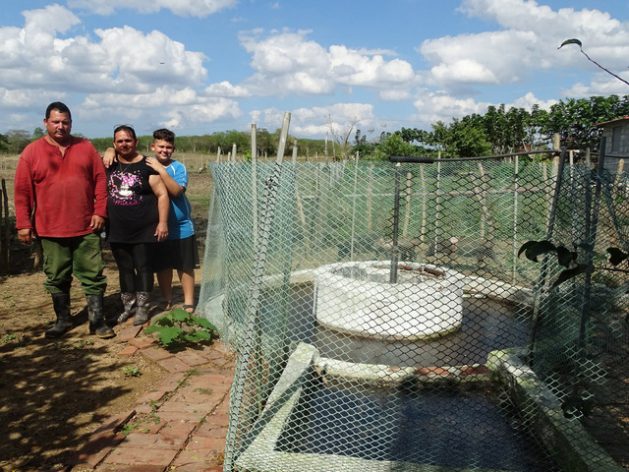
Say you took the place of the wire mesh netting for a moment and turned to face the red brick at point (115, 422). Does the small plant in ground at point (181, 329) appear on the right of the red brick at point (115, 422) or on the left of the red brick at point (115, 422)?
right

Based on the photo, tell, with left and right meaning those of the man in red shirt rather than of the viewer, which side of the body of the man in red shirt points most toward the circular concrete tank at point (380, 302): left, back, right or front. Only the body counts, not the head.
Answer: left

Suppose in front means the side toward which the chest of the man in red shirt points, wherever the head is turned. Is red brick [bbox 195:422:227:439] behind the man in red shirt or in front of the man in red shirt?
in front

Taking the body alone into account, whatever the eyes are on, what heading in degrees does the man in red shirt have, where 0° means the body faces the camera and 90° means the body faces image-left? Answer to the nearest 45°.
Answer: approximately 0°

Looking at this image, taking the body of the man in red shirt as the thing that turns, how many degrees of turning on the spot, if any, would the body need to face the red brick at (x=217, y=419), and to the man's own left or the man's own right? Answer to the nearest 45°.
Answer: approximately 45° to the man's own left

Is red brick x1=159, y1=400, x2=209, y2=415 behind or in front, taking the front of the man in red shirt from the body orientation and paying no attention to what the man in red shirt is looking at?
in front
